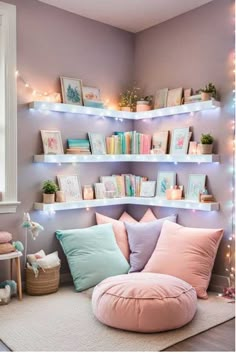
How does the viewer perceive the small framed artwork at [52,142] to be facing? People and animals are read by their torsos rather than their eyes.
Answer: facing the viewer and to the right of the viewer

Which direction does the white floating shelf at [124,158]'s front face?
toward the camera

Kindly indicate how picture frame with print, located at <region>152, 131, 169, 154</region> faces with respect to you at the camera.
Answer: facing the viewer and to the left of the viewer

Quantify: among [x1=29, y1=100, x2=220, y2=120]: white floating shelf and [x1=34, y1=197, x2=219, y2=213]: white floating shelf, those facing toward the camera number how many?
2

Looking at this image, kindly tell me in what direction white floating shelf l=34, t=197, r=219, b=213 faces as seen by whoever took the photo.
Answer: facing the viewer

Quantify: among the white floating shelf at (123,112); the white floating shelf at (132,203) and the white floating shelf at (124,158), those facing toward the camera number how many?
3

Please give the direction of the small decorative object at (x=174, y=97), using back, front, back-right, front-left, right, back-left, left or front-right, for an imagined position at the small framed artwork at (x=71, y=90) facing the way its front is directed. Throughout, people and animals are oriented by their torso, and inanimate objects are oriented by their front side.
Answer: front-left

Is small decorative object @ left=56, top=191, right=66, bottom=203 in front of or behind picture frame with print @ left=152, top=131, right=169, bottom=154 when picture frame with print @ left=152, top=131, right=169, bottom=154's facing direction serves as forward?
in front

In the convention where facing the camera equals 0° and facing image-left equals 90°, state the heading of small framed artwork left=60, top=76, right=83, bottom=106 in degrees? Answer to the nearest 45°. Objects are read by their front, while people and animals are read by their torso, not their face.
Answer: approximately 315°

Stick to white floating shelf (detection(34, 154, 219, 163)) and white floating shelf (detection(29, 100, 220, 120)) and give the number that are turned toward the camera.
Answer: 2

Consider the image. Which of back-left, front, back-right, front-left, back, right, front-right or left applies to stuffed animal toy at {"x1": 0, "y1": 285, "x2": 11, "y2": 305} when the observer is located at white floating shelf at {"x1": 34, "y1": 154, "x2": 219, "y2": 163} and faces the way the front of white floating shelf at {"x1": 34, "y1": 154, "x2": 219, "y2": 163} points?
front-right

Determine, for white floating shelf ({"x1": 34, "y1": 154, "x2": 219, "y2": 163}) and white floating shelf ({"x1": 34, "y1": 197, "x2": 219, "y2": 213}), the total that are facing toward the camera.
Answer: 2
